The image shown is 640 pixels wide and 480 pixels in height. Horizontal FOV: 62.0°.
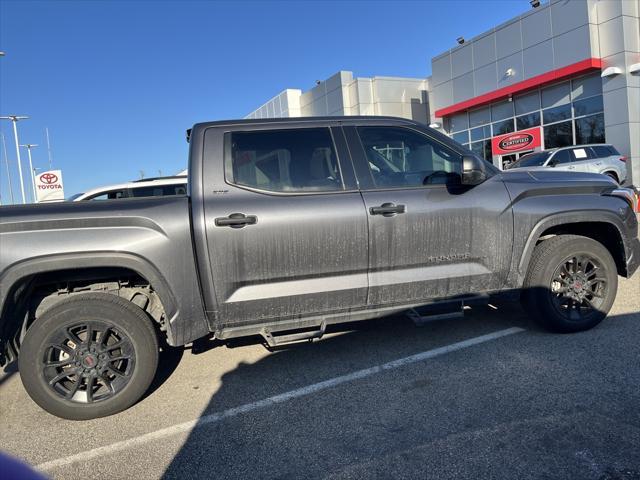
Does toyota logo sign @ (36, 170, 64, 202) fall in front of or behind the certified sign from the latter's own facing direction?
in front

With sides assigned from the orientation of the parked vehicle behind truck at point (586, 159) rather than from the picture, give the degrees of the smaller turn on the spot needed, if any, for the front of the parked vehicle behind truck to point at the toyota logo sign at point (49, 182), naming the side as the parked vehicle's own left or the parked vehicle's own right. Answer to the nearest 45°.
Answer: approximately 45° to the parked vehicle's own right

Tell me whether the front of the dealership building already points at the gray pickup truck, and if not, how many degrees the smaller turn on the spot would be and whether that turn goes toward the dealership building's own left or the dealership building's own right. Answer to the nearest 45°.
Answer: approximately 45° to the dealership building's own left

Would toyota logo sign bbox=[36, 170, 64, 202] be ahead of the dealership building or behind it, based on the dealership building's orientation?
ahead

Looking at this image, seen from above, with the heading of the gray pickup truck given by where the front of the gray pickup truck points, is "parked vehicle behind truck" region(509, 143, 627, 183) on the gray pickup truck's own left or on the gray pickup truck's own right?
on the gray pickup truck's own left

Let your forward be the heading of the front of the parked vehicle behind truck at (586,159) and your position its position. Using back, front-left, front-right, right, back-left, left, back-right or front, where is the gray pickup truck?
front-left

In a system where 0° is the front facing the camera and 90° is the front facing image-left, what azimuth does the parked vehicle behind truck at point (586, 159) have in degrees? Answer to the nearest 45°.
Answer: approximately 45°

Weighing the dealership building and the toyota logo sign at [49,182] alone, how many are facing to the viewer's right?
0

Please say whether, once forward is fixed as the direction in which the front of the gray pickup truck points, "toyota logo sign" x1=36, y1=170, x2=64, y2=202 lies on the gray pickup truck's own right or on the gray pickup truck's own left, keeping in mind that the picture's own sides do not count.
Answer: on the gray pickup truck's own left

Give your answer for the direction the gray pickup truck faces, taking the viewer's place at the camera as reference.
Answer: facing to the right of the viewer

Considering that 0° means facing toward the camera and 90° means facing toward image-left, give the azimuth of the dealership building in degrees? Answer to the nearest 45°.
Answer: approximately 45°

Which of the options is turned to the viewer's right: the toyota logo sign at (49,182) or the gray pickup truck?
the gray pickup truck

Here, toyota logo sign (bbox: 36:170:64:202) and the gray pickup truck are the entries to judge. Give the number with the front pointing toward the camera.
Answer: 1
